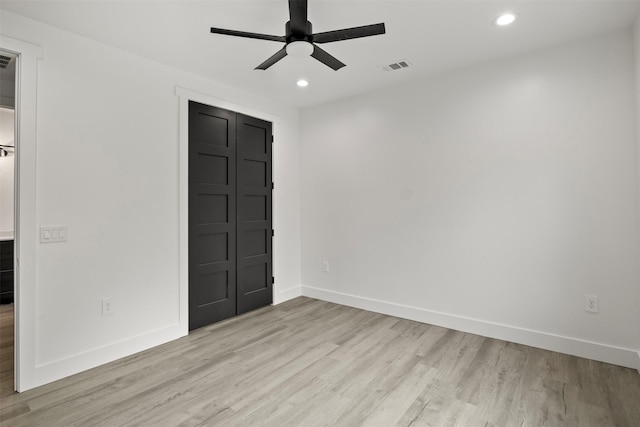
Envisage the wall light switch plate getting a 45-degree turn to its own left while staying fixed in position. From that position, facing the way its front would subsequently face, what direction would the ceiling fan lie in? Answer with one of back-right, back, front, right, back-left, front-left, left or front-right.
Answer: front

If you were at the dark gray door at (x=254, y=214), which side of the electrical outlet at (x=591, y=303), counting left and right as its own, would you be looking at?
right

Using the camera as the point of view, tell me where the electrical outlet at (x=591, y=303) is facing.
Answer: facing the viewer

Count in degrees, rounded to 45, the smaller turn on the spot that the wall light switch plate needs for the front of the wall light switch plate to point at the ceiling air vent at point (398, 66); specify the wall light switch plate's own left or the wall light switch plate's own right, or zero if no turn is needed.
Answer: approximately 45° to the wall light switch plate's own left

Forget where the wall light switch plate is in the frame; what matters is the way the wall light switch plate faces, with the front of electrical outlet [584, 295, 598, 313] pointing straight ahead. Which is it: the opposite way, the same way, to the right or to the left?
to the left

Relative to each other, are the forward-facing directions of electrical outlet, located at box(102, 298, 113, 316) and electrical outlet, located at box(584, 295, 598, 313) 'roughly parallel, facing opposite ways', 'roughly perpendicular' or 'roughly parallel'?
roughly perpendicular
